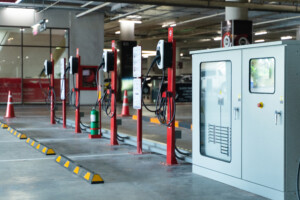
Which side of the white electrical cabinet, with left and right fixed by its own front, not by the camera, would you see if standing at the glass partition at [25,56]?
right

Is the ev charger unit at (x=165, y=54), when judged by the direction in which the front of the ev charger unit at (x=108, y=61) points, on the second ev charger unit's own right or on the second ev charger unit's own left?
on the second ev charger unit's own left

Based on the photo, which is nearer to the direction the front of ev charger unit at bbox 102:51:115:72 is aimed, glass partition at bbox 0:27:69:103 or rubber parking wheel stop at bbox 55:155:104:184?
the rubber parking wheel stop

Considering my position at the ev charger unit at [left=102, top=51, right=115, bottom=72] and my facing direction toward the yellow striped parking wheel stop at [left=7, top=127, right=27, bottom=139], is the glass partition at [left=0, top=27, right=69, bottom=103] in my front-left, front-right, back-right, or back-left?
front-right

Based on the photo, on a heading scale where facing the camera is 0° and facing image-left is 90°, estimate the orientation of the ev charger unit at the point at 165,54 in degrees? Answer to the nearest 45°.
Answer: approximately 45°

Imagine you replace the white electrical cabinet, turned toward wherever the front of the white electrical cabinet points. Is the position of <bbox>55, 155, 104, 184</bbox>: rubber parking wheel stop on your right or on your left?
on your right

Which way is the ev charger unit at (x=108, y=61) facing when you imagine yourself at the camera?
facing the viewer and to the left of the viewer

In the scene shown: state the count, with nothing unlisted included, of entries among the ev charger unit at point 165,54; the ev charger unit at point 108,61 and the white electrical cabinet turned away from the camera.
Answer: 0

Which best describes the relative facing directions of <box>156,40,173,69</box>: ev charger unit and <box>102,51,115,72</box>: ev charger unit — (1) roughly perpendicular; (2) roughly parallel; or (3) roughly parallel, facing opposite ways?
roughly parallel

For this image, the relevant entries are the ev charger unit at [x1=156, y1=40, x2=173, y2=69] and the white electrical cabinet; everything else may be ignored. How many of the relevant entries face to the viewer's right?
0

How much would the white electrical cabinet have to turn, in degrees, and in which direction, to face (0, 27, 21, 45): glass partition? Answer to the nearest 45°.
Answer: approximately 90° to its right

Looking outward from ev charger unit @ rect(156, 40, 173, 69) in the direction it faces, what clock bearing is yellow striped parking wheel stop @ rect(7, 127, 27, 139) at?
The yellow striped parking wheel stop is roughly at 3 o'clock from the ev charger unit.

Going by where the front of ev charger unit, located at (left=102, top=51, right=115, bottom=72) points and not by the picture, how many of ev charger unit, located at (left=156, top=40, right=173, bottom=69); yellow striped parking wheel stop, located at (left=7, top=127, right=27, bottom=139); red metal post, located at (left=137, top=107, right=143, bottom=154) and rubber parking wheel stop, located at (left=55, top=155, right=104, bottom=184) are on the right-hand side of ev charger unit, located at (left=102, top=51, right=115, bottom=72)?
1
